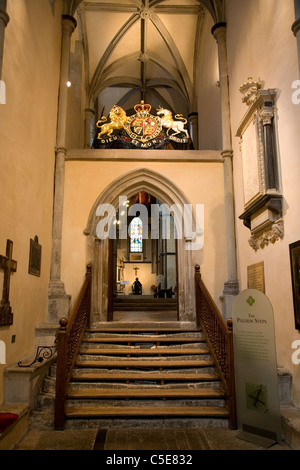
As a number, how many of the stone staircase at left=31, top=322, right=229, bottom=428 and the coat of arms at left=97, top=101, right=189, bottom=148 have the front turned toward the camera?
2

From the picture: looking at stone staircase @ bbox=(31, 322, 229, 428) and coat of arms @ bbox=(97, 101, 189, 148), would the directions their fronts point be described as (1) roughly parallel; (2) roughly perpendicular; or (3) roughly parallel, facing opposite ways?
roughly parallel

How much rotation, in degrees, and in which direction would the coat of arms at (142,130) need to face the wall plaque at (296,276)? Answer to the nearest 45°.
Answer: approximately 45° to its left

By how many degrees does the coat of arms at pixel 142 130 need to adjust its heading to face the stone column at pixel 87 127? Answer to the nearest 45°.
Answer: approximately 135° to its right

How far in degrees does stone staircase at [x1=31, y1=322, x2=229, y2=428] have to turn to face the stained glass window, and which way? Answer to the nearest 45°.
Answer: approximately 180°

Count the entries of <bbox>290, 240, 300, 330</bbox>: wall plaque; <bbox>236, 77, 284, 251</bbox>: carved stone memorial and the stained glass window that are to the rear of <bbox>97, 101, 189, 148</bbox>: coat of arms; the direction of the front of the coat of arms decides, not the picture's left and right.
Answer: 1

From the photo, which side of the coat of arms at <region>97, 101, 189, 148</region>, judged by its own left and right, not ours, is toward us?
front

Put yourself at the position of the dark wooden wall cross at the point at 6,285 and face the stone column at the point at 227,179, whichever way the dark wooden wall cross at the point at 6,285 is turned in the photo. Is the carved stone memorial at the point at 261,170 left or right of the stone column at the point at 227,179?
right

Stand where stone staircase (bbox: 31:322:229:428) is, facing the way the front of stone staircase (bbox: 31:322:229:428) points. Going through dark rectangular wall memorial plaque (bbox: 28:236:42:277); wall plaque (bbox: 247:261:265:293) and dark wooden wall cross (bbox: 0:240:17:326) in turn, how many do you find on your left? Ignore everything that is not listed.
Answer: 1

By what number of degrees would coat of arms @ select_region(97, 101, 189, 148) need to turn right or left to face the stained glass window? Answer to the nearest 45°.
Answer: approximately 180°

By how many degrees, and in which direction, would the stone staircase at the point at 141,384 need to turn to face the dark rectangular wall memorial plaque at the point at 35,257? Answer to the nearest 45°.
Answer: approximately 135° to its right

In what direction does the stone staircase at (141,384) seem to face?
toward the camera
